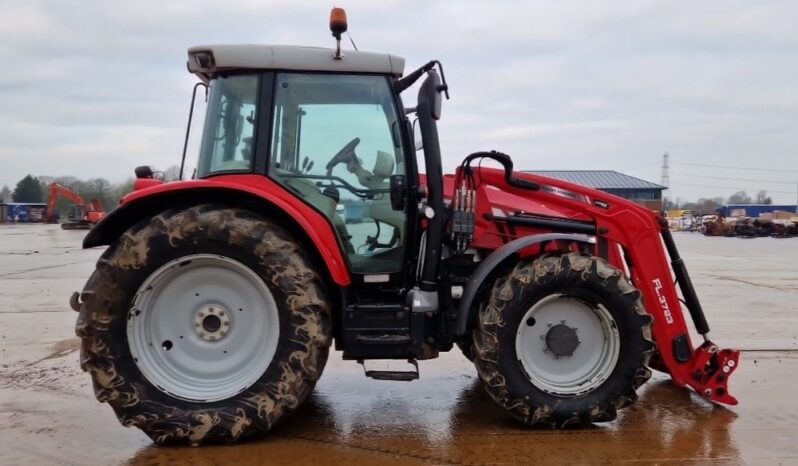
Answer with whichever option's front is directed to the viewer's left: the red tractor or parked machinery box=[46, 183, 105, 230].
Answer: the parked machinery

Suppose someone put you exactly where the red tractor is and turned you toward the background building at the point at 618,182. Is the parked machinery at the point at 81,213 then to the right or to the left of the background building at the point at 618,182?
left

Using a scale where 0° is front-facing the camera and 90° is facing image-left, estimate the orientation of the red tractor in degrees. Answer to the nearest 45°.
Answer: approximately 270°

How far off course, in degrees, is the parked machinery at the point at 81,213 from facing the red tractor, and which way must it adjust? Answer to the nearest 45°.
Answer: approximately 90° to its left

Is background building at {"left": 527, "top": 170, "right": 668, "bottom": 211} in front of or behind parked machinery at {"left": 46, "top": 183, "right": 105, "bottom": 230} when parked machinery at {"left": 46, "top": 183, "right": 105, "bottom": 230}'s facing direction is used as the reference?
behind

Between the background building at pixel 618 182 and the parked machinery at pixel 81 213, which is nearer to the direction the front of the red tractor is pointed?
the background building

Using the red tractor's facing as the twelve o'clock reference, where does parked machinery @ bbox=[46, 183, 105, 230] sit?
The parked machinery is roughly at 8 o'clock from the red tractor.

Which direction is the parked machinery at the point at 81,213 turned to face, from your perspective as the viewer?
facing to the left of the viewer

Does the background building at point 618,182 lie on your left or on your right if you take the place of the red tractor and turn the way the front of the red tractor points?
on your left

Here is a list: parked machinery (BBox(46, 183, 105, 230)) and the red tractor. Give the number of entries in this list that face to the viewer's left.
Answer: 1

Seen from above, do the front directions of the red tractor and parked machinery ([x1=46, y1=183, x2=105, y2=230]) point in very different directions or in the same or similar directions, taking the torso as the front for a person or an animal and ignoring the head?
very different directions
